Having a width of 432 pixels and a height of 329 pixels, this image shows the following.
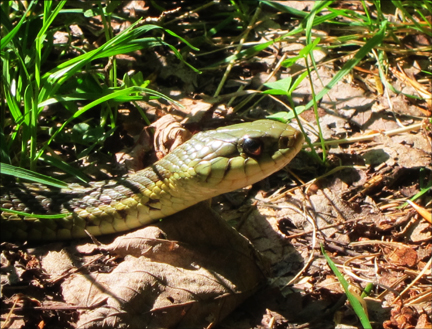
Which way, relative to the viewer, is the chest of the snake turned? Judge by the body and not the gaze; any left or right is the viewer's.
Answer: facing to the right of the viewer

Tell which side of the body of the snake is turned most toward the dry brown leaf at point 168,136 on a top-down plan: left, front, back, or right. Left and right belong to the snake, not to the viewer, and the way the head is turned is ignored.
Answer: left

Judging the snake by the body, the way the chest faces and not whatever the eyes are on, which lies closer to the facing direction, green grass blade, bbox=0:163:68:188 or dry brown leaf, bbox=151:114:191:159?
the dry brown leaf
